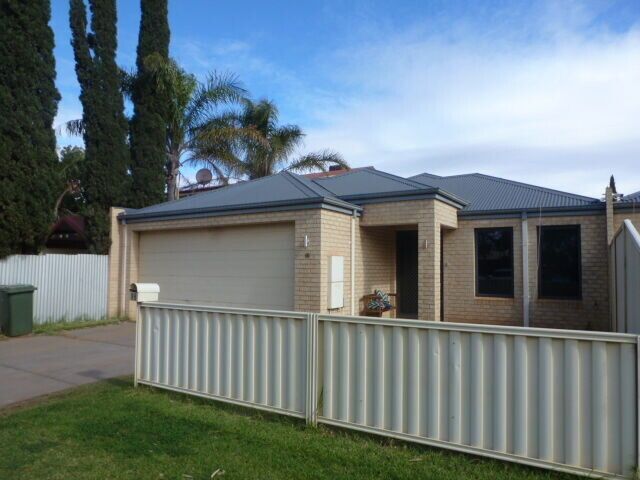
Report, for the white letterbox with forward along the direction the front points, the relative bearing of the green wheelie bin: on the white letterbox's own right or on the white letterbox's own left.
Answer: on the white letterbox's own right

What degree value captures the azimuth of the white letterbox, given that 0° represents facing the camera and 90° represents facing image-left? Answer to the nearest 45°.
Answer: approximately 45°

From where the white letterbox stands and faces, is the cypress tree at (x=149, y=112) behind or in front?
behind

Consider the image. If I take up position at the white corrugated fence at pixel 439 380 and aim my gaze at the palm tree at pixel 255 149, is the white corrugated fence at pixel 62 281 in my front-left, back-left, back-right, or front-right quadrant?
front-left

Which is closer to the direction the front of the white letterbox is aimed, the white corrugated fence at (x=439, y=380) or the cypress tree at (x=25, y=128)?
the white corrugated fence

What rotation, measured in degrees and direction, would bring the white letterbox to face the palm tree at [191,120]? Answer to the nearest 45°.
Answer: approximately 135° to its right

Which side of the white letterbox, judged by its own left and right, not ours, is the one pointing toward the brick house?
back

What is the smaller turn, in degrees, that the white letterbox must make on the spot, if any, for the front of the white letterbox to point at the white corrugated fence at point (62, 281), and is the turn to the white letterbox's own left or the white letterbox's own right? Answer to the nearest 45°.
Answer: approximately 135° to the white letterbox's own right

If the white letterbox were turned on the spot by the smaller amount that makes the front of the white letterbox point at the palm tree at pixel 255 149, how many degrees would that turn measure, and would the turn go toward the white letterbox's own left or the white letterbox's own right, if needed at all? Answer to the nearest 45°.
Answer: approximately 135° to the white letterbox's own right

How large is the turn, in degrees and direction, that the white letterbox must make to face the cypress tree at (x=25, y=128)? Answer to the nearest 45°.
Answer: approximately 135° to its right

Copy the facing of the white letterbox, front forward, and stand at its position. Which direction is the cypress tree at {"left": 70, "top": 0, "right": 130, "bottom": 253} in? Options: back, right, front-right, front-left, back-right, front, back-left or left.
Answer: back-right

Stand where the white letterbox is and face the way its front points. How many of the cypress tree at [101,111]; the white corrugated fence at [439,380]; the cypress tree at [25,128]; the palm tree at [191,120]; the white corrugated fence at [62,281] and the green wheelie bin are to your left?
1

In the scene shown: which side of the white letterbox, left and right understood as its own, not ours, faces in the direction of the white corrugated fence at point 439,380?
left

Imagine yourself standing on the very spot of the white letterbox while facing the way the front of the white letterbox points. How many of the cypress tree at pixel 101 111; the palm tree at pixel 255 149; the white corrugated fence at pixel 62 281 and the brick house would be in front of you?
0

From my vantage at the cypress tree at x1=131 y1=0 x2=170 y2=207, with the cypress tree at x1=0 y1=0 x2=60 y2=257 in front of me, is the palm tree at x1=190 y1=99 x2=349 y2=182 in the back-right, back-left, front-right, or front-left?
back-left
